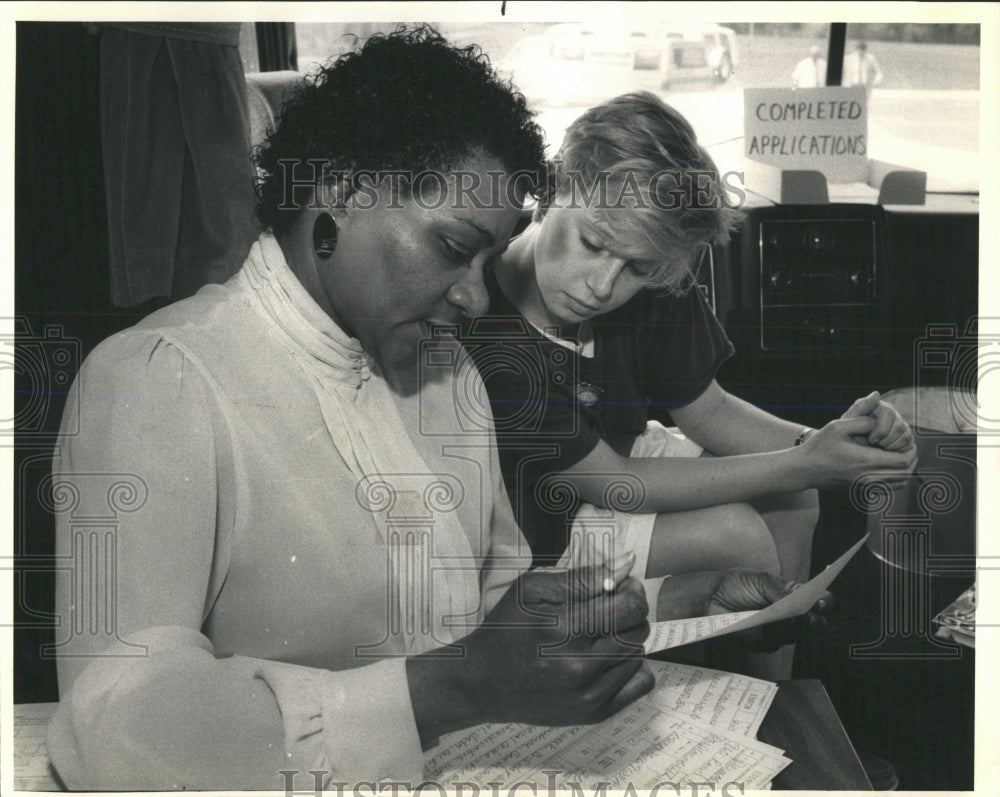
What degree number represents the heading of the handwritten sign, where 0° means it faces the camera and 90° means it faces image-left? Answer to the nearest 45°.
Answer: approximately 0°
